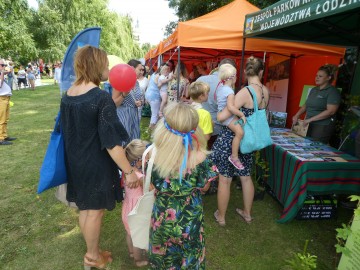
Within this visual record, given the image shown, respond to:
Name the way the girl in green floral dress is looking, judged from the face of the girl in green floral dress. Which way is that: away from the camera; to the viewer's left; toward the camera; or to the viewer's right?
away from the camera

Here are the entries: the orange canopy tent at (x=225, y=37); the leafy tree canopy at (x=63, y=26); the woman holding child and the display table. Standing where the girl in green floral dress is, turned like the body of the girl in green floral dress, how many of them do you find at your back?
0

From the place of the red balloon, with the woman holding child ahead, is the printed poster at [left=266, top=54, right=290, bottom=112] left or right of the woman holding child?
left

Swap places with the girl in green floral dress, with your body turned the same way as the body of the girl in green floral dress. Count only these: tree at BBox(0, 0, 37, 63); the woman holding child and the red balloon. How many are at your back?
0

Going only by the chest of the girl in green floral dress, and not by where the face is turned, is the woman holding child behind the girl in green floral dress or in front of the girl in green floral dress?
in front

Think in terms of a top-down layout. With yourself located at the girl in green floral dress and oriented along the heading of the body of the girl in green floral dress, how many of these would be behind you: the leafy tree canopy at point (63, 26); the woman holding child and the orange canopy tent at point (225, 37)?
0

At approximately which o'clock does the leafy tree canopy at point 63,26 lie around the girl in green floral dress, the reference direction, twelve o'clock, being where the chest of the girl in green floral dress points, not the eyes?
The leafy tree canopy is roughly at 11 o'clock from the girl in green floral dress.

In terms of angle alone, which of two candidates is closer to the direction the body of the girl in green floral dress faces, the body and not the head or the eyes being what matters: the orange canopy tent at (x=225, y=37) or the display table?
the orange canopy tent

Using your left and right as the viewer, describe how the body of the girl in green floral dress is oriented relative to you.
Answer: facing away from the viewer

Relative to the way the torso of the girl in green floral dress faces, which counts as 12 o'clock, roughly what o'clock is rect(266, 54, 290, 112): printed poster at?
The printed poster is roughly at 1 o'clock from the girl in green floral dress.

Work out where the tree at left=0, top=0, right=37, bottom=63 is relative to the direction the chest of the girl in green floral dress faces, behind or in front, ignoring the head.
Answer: in front

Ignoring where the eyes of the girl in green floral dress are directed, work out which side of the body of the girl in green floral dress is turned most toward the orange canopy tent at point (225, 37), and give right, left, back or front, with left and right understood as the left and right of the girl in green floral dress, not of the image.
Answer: front

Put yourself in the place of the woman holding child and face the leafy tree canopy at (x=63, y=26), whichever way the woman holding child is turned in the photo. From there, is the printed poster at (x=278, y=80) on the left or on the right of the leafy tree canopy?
right

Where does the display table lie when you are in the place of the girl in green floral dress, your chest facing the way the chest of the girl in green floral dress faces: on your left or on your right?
on your right
